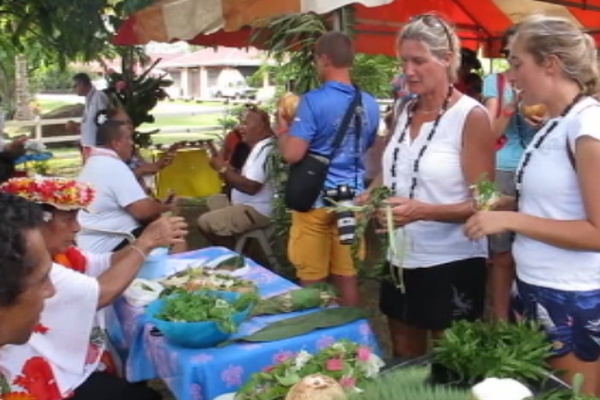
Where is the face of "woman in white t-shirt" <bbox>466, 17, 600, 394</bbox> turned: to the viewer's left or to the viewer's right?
to the viewer's left

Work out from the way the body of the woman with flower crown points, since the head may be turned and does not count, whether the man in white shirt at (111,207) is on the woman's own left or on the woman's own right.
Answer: on the woman's own left

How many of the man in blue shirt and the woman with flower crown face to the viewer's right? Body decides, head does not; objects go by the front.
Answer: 1

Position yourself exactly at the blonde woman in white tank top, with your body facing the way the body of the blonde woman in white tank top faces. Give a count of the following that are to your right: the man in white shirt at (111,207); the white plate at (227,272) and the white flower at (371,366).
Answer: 2

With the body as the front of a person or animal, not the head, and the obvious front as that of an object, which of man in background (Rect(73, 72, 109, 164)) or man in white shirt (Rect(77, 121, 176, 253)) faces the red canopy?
the man in white shirt

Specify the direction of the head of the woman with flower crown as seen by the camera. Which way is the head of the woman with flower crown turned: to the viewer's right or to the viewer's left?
to the viewer's right

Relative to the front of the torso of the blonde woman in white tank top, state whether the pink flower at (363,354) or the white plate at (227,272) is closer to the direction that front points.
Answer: the pink flower

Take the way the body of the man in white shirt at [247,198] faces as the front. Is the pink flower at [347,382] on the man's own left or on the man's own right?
on the man's own left

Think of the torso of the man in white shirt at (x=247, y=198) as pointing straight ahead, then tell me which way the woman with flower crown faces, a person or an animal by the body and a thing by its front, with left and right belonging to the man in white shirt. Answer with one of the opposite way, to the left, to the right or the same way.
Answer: the opposite way

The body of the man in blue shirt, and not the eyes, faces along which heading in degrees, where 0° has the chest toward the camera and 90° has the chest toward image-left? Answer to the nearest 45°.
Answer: approximately 135°

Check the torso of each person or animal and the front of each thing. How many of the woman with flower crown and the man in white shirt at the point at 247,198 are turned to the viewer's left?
1

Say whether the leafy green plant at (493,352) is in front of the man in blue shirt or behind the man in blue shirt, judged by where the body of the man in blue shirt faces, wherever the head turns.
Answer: behind

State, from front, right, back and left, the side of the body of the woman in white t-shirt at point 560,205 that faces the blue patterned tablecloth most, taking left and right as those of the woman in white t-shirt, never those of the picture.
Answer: front

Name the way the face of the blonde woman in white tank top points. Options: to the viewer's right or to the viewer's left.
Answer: to the viewer's left

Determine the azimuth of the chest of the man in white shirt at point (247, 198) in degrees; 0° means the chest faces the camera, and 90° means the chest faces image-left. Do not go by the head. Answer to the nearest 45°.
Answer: approximately 90°

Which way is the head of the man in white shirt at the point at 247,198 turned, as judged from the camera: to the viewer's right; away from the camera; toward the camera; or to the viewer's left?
to the viewer's left
